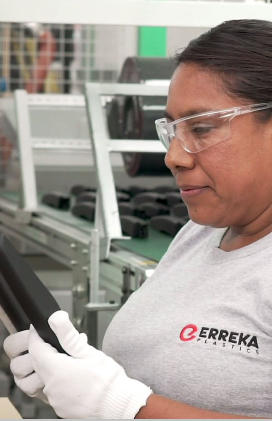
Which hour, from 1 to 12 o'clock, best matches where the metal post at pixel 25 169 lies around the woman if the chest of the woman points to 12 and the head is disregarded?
The metal post is roughly at 4 o'clock from the woman.

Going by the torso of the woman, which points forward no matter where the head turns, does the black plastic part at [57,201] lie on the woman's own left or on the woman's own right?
on the woman's own right

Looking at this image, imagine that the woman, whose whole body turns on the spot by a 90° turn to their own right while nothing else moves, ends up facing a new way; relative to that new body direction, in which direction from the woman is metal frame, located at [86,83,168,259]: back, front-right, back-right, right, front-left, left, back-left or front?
front-right

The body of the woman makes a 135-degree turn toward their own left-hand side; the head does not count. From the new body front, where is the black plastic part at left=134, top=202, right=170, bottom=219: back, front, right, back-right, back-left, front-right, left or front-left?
left

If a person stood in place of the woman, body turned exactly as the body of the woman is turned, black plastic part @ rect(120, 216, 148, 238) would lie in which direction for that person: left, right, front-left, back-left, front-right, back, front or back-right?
back-right

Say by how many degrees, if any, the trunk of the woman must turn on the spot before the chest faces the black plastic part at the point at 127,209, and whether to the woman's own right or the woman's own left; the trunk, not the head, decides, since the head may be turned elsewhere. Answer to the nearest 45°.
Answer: approximately 135° to the woman's own right

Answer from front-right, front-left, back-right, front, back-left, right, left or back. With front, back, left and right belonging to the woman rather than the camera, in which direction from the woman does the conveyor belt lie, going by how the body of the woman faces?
back-right

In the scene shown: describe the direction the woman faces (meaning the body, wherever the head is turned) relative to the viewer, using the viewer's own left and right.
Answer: facing the viewer and to the left of the viewer

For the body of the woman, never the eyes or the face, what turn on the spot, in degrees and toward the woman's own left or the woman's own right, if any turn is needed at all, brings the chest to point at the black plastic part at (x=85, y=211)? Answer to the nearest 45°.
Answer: approximately 135° to the woman's own right

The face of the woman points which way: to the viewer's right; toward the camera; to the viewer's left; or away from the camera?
to the viewer's left

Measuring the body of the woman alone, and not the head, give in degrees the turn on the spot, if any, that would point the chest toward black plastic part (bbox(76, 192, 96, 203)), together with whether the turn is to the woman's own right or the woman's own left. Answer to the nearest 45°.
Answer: approximately 135° to the woman's own right

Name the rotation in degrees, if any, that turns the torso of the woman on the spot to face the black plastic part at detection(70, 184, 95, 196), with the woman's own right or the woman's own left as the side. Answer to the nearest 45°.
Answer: approximately 135° to the woman's own right

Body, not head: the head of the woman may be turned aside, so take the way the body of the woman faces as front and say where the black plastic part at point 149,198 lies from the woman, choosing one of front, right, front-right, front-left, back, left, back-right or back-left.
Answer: back-right

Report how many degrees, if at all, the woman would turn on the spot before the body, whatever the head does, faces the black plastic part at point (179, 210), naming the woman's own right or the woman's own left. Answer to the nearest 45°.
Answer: approximately 135° to the woman's own right

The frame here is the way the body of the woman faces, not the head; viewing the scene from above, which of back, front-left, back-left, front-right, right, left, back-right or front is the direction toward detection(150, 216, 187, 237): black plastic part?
back-right
